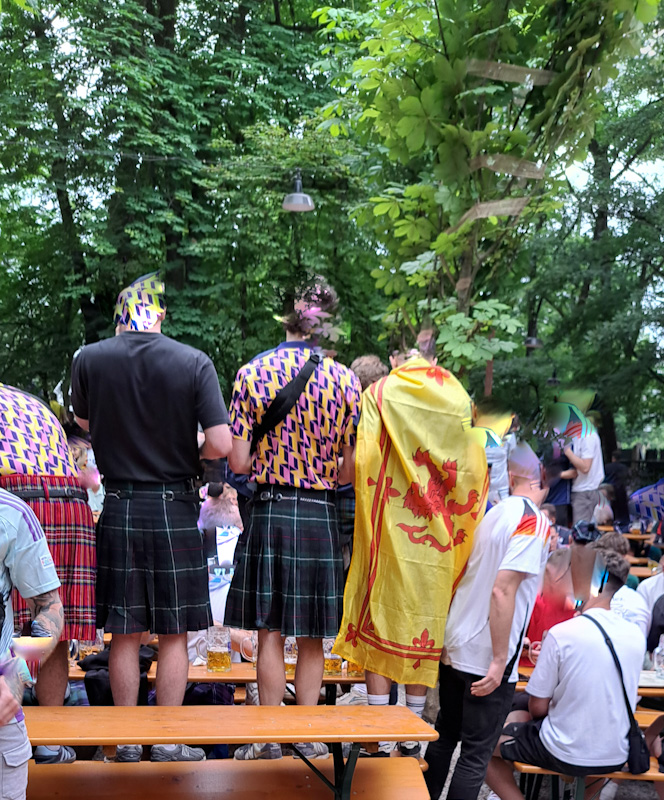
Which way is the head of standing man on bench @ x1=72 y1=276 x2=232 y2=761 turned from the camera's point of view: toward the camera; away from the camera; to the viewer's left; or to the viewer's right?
away from the camera

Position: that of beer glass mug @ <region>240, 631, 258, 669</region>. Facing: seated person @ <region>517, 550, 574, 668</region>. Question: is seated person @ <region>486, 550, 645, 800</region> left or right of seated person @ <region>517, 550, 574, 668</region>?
right

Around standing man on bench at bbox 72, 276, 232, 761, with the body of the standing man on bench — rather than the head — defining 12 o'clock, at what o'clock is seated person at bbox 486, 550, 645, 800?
The seated person is roughly at 3 o'clock from the standing man on bench.

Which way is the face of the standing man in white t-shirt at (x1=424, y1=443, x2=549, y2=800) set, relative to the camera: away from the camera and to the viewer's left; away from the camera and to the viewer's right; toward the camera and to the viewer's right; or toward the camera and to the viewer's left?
away from the camera and to the viewer's right

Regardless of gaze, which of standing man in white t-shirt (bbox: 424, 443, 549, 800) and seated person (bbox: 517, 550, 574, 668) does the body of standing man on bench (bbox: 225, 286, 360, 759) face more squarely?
the seated person

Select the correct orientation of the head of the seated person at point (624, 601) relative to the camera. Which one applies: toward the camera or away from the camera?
away from the camera

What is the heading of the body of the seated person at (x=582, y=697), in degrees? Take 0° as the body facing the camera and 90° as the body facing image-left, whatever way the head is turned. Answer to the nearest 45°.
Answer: approximately 135°

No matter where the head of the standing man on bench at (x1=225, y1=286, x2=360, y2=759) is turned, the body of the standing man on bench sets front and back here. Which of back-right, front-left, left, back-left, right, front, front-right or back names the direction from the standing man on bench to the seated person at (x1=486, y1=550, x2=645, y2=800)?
right

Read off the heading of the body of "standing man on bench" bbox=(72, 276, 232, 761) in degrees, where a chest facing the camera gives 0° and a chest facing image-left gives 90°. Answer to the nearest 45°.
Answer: approximately 180°

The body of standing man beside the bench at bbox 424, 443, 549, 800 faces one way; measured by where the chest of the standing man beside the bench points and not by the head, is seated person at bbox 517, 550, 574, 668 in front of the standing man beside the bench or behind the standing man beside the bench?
in front

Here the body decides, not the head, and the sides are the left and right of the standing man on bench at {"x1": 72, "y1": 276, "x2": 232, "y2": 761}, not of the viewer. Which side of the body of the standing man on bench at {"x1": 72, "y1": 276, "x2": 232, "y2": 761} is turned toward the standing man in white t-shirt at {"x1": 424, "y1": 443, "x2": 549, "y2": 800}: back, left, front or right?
right

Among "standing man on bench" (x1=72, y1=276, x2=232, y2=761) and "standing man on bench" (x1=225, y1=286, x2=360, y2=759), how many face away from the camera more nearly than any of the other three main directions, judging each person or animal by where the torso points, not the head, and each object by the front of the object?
2

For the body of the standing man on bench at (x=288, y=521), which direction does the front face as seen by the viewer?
away from the camera
